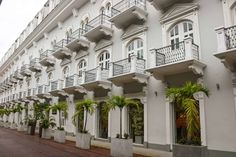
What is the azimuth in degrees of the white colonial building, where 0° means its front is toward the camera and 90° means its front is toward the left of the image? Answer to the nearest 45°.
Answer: approximately 45°
